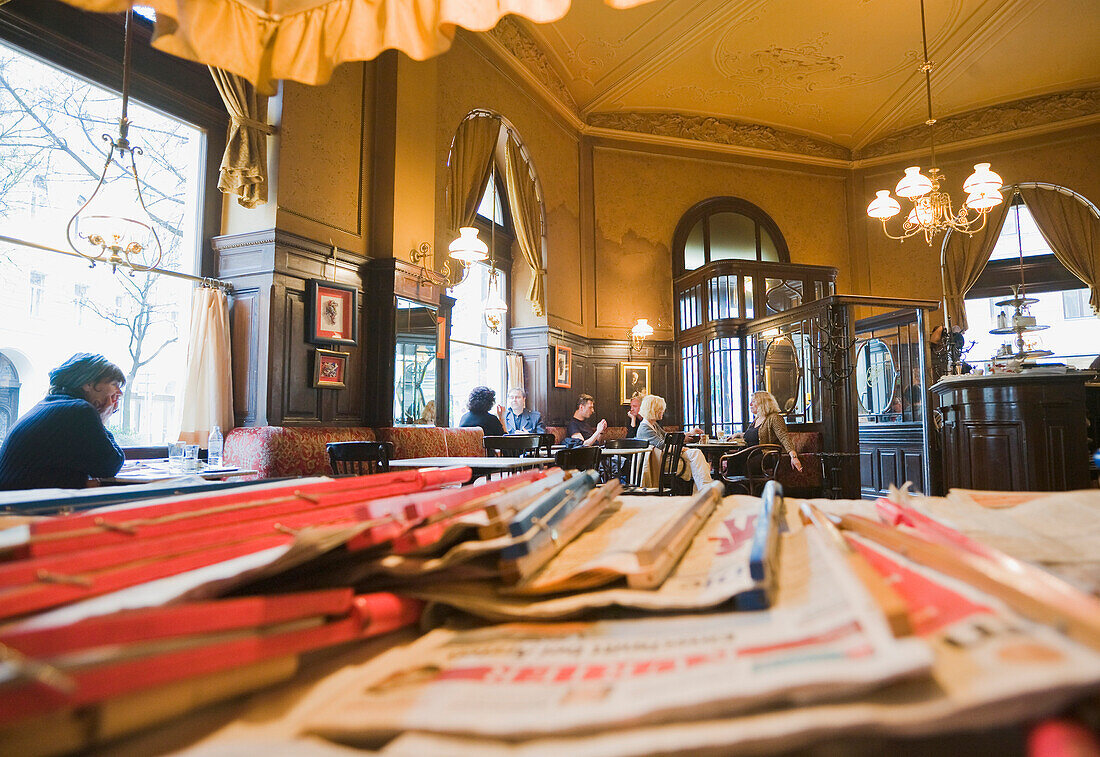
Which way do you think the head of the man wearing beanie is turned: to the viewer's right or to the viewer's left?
to the viewer's right

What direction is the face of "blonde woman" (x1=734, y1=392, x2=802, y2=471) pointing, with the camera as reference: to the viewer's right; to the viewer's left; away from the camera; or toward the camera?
to the viewer's left

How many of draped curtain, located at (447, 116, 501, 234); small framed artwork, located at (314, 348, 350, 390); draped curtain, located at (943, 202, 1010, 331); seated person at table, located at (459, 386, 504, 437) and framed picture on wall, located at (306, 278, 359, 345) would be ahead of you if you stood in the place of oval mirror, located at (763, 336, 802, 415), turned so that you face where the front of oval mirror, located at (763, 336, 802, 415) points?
4

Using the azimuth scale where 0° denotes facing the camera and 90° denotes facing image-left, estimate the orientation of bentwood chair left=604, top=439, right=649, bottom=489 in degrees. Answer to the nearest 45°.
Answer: approximately 180°

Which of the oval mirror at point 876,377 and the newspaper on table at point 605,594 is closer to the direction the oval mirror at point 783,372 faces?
the newspaper on table

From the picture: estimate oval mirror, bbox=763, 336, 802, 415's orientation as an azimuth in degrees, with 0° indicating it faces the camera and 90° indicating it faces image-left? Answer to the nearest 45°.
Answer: approximately 45°

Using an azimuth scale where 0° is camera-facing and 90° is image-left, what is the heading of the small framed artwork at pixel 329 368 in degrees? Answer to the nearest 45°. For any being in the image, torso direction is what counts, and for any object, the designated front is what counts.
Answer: approximately 315°

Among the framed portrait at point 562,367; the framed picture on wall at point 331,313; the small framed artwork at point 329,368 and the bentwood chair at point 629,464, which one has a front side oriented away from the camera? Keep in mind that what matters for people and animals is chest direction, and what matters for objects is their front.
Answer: the bentwood chair

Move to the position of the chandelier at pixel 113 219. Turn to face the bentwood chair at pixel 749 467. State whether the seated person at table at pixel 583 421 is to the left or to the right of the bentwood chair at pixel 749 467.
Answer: left

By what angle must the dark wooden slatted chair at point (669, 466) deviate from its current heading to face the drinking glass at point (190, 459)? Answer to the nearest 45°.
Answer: approximately 90° to its left
